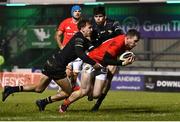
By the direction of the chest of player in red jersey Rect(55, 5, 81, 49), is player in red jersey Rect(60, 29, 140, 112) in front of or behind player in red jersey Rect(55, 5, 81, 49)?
in front

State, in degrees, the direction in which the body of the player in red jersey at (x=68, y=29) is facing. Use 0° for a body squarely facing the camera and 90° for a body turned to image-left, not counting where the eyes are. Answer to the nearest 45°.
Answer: approximately 315°

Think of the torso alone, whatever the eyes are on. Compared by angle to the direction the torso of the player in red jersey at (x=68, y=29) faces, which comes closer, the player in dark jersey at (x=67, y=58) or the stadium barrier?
the player in dark jersey

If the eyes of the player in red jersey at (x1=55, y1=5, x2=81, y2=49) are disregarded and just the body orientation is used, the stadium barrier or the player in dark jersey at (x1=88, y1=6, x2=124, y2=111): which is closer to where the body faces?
the player in dark jersey

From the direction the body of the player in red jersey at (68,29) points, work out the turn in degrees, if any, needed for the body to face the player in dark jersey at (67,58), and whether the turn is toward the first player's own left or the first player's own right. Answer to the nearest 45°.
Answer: approximately 45° to the first player's own right

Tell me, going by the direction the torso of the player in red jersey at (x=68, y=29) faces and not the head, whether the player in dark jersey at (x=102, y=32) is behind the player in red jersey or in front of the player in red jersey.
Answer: in front
